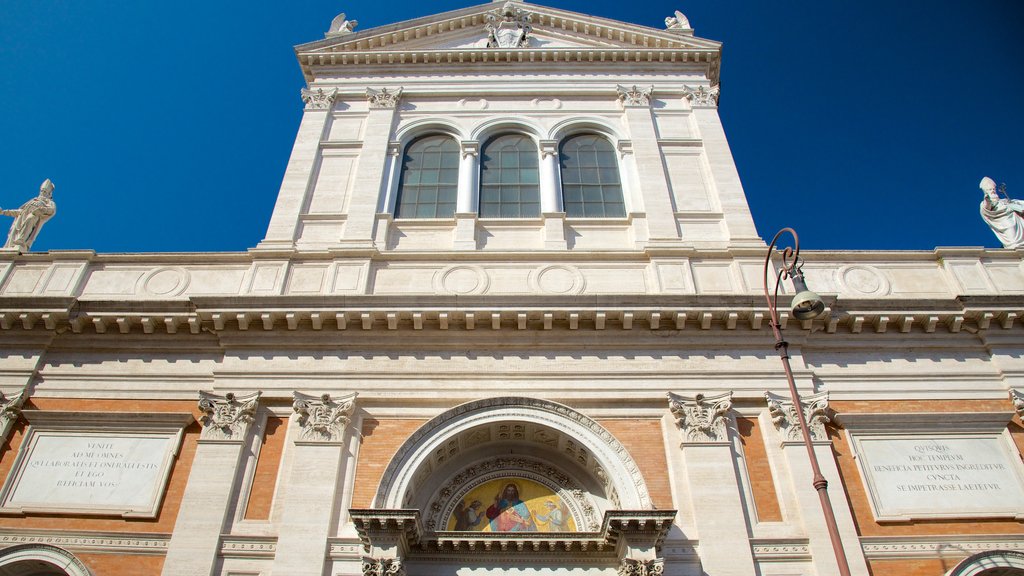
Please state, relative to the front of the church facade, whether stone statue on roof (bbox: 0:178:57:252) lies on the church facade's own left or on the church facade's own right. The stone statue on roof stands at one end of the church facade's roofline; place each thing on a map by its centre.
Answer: on the church facade's own right

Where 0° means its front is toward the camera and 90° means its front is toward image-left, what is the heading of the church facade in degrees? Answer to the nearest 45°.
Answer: approximately 0°

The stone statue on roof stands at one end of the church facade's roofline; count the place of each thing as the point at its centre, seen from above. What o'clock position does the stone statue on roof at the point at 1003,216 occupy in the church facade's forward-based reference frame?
The stone statue on roof is roughly at 9 o'clock from the church facade.
